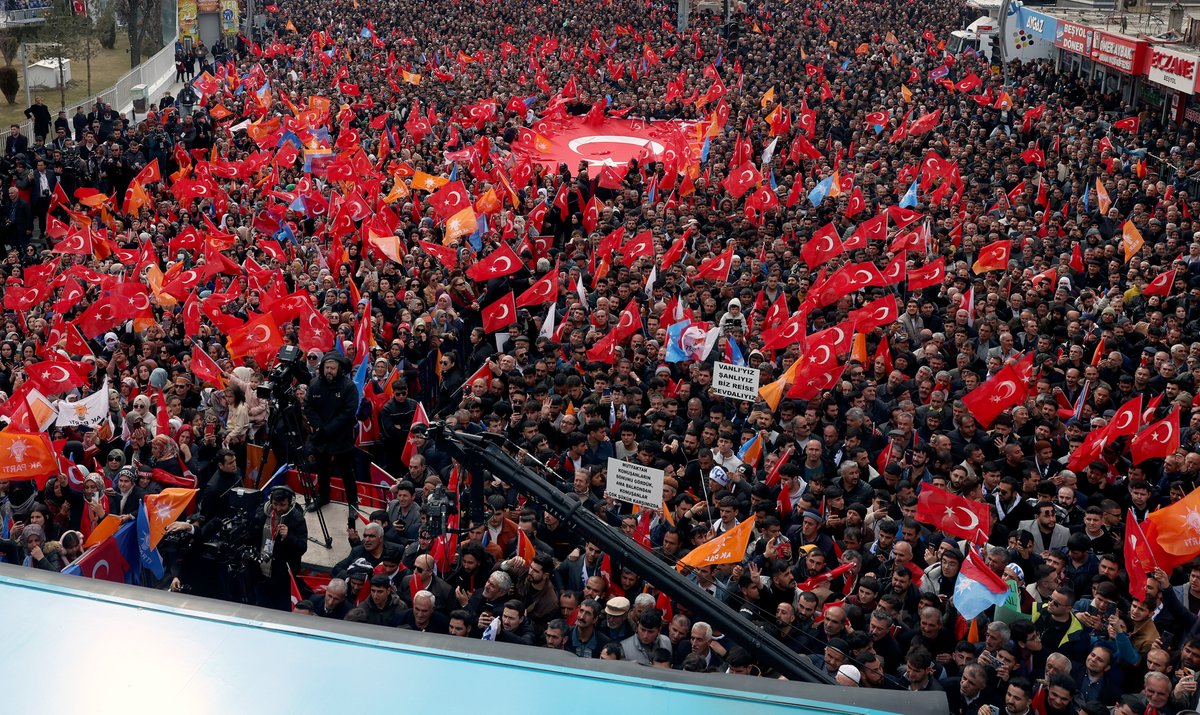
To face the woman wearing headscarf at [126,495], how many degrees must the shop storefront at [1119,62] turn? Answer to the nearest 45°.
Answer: approximately 45° to its left

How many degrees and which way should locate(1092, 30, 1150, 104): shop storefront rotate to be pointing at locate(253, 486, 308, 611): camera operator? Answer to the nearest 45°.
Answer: approximately 45° to its left

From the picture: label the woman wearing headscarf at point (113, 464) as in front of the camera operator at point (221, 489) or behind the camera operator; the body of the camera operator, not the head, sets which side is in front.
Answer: behind

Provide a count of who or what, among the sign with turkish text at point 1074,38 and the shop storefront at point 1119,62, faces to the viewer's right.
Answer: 0

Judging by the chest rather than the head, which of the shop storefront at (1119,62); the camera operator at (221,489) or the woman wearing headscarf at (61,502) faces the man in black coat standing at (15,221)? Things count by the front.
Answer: the shop storefront

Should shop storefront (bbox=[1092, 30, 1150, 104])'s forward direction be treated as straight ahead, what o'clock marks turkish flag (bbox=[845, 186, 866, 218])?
The turkish flag is roughly at 11 o'clock from the shop storefront.

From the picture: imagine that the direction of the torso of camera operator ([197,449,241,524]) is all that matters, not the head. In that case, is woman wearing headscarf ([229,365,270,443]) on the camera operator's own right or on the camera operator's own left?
on the camera operator's own left

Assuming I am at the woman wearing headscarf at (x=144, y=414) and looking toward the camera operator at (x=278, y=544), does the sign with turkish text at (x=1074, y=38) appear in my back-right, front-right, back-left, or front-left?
back-left

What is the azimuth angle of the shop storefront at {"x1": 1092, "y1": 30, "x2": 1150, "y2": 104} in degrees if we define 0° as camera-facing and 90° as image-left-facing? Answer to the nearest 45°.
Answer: approximately 45°

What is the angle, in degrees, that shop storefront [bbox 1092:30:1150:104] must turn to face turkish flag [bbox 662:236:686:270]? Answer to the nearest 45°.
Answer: approximately 45° to its left

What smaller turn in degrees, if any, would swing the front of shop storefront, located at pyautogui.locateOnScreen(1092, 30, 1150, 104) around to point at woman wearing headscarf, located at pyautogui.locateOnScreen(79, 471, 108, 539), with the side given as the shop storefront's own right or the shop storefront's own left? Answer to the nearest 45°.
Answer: approximately 45° to the shop storefront's own left

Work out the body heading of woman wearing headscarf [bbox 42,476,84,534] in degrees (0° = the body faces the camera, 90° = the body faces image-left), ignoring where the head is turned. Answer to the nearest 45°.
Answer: approximately 315°

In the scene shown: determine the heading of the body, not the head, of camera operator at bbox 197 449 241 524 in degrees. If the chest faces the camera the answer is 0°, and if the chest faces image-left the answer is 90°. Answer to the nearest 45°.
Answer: approximately 315°
